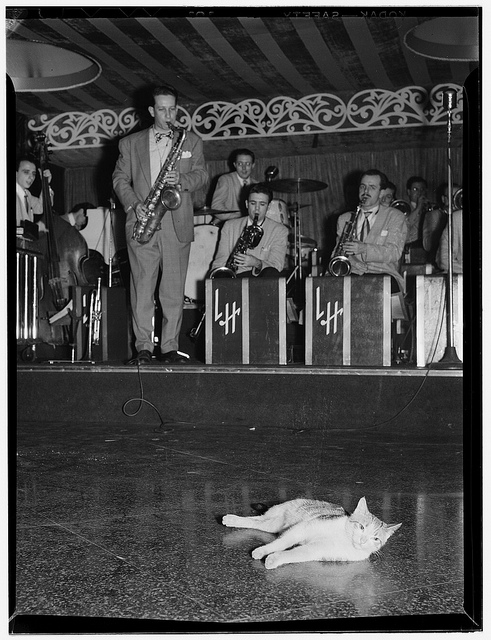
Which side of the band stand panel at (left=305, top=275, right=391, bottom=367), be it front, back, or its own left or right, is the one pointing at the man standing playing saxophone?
right

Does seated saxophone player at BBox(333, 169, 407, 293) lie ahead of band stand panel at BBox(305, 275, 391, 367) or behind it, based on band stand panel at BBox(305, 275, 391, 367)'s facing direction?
behind

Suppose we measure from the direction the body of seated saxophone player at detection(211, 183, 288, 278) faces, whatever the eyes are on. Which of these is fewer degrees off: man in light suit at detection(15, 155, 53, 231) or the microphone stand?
the microphone stand

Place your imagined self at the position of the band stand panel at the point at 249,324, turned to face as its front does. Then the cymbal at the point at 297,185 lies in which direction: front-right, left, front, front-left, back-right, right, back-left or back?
back

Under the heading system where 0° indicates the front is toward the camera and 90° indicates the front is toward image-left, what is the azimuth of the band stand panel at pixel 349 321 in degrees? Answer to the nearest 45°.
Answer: approximately 0°

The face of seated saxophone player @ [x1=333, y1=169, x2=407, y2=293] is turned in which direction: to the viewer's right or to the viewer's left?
to the viewer's left

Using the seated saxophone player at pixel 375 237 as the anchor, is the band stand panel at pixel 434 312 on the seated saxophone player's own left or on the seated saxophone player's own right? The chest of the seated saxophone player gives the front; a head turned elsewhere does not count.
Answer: on the seated saxophone player's own left

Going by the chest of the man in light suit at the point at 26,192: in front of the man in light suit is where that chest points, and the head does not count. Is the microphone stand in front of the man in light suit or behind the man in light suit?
in front

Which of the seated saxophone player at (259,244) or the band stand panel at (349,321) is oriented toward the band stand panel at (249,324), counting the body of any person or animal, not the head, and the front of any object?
the seated saxophone player
